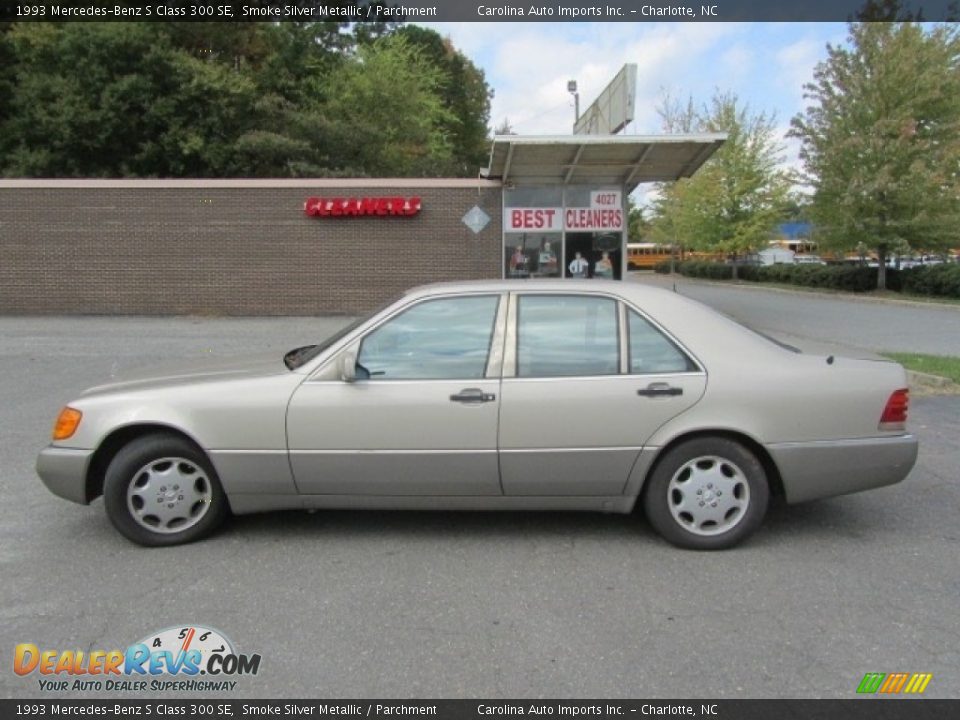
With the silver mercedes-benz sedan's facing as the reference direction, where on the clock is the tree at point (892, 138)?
The tree is roughly at 4 o'clock from the silver mercedes-benz sedan.

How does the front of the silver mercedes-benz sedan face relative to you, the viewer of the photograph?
facing to the left of the viewer

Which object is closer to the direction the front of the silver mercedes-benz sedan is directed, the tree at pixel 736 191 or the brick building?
the brick building

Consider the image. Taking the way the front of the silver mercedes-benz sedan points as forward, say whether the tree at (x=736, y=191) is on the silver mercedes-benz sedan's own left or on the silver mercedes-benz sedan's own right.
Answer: on the silver mercedes-benz sedan's own right

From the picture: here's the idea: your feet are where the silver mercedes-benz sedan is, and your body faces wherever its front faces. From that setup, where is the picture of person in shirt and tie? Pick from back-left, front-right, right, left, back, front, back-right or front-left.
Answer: right

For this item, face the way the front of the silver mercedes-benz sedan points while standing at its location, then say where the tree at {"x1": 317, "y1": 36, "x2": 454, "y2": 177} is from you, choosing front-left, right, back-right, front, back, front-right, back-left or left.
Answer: right

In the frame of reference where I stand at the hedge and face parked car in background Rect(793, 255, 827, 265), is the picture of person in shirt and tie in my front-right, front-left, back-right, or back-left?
back-left

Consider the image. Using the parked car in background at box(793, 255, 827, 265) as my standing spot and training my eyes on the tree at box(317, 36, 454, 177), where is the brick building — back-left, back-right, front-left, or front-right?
front-left
